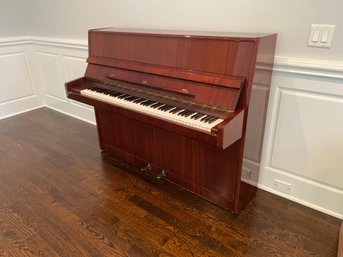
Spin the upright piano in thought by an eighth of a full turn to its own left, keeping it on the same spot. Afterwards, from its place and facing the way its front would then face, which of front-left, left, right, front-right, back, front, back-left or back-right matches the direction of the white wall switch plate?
left

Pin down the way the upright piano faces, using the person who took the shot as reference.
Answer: facing the viewer and to the left of the viewer
